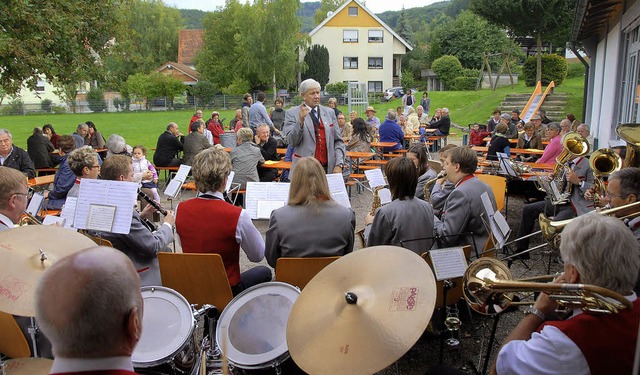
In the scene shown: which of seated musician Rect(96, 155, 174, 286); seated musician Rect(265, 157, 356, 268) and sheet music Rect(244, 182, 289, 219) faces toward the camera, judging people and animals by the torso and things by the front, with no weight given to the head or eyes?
the sheet music

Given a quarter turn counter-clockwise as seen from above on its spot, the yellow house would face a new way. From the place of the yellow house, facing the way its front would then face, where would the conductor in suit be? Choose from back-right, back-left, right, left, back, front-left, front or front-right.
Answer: right

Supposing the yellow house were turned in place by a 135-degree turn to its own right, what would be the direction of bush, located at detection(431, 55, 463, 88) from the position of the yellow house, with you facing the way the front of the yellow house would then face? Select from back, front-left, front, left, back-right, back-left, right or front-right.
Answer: back

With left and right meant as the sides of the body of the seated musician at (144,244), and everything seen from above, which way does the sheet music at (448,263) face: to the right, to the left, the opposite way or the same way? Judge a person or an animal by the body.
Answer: the opposite way

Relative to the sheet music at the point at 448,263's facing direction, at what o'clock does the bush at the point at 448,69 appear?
The bush is roughly at 6 o'clock from the sheet music.

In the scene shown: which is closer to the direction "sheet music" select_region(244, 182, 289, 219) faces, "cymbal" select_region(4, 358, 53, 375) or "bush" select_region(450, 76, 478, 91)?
the cymbal

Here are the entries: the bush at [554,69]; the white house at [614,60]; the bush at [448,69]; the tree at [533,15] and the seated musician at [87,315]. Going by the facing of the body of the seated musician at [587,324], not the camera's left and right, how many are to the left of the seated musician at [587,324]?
1

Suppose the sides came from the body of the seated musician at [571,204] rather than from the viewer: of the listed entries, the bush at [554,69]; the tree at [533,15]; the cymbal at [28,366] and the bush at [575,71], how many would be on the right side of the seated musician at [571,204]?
3

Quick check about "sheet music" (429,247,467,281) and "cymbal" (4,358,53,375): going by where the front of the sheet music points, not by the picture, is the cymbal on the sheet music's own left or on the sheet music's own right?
on the sheet music's own right

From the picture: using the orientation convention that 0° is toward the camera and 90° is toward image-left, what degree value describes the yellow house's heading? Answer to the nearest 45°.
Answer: approximately 0°

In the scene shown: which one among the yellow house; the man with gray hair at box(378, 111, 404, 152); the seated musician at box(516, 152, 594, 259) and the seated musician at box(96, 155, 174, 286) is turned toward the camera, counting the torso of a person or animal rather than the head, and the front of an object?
the yellow house

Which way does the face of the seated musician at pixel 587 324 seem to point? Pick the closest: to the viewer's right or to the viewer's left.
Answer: to the viewer's left

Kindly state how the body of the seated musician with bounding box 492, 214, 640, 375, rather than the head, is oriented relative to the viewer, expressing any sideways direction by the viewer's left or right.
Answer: facing away from the viewer and to the left of the viewer

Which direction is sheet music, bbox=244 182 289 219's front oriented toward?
toward the camera

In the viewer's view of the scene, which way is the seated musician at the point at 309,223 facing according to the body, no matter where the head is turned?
away from the camera

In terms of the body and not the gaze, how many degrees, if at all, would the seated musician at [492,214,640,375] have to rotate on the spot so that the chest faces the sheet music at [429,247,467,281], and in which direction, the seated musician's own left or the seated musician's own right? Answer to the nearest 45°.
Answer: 0° — they already face it

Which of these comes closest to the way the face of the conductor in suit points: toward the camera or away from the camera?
toward the camera
